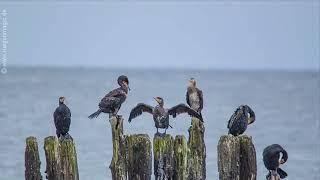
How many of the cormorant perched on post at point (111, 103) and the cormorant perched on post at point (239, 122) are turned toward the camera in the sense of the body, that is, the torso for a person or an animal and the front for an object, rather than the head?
0

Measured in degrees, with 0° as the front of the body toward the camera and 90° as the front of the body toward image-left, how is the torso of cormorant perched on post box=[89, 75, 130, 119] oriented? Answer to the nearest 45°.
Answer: approximately 270°

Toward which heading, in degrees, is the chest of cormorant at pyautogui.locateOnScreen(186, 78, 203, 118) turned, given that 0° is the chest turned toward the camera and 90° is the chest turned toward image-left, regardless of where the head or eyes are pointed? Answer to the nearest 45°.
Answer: approximately 45°

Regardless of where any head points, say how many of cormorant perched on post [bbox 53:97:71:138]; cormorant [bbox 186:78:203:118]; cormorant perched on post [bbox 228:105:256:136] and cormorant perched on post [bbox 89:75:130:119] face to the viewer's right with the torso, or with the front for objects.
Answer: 2

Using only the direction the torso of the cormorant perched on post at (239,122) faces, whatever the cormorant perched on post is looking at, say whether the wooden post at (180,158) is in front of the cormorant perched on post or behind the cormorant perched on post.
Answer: behind

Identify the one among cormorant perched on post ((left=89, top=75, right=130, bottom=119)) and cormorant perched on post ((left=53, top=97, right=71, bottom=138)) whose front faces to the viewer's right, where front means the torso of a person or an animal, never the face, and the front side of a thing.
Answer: cormorant perched on post ((left=89, top=75, right=130, bottom=119))

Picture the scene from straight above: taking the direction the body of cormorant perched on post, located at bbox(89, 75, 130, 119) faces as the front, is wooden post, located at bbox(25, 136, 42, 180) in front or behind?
behind

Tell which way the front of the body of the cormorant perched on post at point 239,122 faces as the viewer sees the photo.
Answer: to the viewer's right

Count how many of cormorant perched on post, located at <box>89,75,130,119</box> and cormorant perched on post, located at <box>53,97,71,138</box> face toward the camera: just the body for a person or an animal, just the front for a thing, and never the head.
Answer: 1

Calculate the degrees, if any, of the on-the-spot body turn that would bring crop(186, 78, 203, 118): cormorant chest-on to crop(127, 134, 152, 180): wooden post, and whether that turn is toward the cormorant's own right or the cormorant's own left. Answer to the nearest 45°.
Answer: approximately 90° to the cormorant's own right
